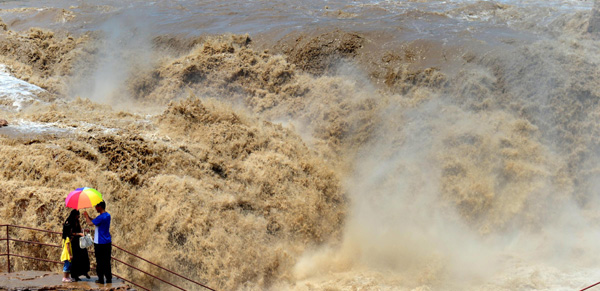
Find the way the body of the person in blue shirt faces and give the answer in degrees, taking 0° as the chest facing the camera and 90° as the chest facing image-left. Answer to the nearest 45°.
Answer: approximately 90°
